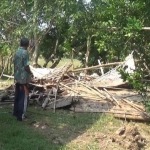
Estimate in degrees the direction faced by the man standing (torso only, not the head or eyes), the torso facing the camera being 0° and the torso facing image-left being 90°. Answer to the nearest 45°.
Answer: approximately 225°
